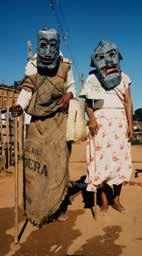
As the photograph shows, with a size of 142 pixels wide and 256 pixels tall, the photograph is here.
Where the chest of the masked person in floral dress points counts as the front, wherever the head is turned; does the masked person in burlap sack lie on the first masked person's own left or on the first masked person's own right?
on the first masked person's own right

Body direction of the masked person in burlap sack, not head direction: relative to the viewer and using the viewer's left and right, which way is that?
facing the viewer

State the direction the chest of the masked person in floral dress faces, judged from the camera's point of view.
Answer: toward the camera

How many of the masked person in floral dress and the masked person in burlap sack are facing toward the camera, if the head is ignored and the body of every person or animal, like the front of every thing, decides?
2
